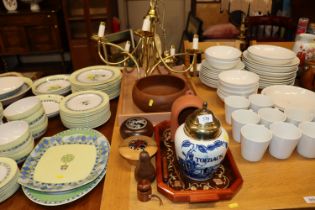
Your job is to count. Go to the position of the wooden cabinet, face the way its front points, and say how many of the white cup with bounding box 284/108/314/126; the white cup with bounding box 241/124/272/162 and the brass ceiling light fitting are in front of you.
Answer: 3

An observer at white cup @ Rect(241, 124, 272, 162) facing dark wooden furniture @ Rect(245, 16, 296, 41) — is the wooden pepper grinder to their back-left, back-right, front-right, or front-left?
back-left

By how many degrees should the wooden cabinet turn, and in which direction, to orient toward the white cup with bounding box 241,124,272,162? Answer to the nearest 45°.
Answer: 0° — it already faces it

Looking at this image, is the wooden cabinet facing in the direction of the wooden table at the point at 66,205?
yes

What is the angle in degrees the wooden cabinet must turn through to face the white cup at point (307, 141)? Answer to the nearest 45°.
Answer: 0° — it already faces it

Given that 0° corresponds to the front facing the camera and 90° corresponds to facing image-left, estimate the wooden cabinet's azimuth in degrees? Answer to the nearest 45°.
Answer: approximately 0°

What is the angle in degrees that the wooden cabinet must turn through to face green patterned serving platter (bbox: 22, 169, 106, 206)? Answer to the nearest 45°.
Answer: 0° — it already faces it

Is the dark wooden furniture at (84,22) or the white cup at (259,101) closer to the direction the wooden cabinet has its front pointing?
the white cup

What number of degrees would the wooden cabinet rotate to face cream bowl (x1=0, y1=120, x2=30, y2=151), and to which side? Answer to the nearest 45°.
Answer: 0° — it already faces it
